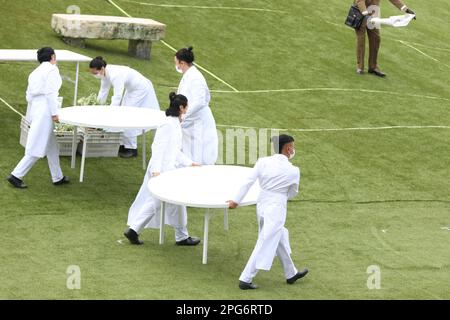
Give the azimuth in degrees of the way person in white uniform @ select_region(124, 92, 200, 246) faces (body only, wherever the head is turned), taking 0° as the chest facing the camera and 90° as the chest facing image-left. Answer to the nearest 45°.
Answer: approximately 270°

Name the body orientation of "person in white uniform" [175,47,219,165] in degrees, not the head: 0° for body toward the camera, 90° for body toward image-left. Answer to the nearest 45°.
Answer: approximately 90°

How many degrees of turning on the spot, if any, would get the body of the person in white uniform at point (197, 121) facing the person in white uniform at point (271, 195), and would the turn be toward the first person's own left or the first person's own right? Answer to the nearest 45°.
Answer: approximately 90° to the first person's own left

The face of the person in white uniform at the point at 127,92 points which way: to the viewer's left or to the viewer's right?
to the viewer's left
